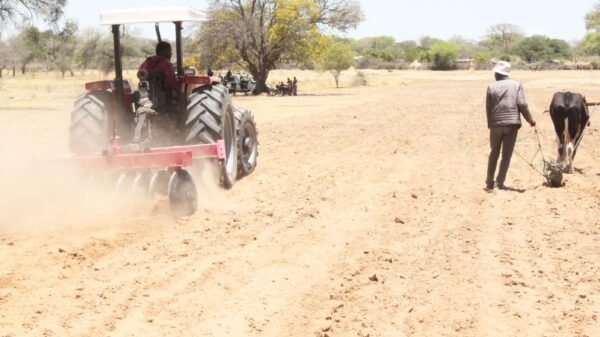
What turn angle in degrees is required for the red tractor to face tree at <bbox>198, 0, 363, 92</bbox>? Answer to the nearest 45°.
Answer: approximately 45° to its left

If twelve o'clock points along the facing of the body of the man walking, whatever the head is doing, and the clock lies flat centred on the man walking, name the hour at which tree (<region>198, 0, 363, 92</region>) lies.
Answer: The tree is roughly at 11 o'clock from the man walking.

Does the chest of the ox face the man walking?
no

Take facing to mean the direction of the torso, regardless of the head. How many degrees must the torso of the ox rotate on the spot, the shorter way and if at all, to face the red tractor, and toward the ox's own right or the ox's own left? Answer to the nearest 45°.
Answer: approximately 135° to the ox's own left

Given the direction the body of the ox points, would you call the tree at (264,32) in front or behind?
in front

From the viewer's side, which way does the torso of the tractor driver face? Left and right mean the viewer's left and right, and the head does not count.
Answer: facing away from the viewer and to the right of the viewer

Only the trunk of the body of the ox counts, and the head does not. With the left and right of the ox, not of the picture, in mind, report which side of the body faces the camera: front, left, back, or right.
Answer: back

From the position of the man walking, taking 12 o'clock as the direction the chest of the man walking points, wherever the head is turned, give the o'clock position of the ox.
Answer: The ox is roughly at 1 o'clock from the man walking.

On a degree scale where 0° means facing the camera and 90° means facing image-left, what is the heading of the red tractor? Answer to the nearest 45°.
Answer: approximately 225°

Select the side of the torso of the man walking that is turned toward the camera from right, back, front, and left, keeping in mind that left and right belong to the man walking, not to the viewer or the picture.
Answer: back

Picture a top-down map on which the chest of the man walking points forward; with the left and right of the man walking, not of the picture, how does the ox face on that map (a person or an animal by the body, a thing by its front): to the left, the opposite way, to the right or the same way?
the same way

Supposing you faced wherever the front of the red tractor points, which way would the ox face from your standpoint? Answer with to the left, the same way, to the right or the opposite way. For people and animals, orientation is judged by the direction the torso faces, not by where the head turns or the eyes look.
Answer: the same way

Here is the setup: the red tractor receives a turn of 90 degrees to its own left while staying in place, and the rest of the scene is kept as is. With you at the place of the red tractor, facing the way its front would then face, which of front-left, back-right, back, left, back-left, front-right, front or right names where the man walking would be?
back-right

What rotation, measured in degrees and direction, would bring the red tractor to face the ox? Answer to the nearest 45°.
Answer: approximately 45° to its right

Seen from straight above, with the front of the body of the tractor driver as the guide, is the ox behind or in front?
in front

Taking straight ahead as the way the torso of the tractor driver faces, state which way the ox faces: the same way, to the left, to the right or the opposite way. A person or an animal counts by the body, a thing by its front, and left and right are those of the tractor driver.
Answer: the same way

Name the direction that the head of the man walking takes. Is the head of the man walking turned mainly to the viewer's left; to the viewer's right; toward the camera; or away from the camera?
away from the camera

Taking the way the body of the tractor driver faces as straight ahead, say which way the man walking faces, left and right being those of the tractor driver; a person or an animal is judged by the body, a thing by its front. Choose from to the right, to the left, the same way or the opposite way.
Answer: the same way

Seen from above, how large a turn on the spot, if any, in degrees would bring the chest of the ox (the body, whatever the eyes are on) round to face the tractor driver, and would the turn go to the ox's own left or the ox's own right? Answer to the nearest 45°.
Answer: approximately 135° to the ox's own left
